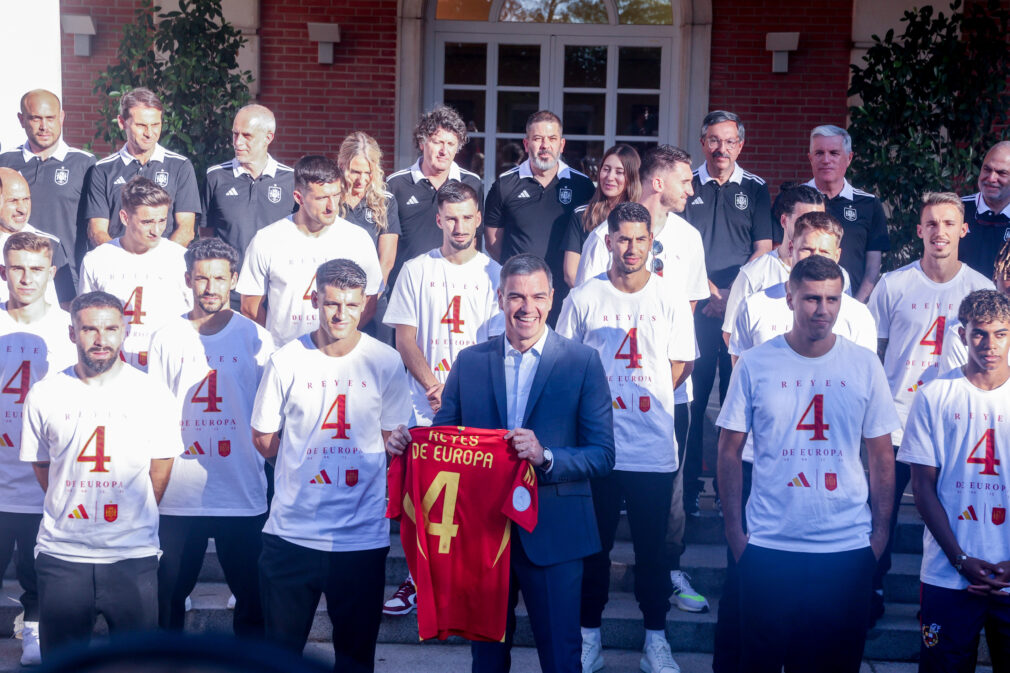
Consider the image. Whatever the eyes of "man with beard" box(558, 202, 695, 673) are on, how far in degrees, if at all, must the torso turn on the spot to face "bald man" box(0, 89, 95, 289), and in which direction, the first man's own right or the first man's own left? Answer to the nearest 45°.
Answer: approximately 90° to the first man's own right

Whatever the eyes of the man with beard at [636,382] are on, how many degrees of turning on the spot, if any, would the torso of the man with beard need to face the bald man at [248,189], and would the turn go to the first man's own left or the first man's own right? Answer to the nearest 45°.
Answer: approximately 135° to the first man's own right

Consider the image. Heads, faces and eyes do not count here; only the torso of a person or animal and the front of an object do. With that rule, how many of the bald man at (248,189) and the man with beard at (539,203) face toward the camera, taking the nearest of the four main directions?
2

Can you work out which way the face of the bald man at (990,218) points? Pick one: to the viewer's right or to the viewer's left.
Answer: to the viewer's left

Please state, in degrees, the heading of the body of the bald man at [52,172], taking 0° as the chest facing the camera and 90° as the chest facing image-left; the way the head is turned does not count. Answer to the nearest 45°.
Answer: approximately 0°

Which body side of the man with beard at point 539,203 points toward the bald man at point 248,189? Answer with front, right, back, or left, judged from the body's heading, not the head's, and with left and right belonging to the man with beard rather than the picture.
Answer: right

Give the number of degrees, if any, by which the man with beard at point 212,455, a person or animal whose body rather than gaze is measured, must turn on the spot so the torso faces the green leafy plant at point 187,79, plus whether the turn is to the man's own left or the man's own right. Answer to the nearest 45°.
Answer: approximately 180°

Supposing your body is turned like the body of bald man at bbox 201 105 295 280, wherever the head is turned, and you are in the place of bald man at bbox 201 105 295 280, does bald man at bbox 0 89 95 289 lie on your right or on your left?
on your right

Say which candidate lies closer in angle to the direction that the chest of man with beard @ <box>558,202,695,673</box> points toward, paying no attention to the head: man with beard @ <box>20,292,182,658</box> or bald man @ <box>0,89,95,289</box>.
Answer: the man with beard

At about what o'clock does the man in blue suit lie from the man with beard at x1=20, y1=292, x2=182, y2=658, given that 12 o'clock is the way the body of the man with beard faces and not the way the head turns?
The man in blue suit is roughly at 10 o'clock from the man with beard.
